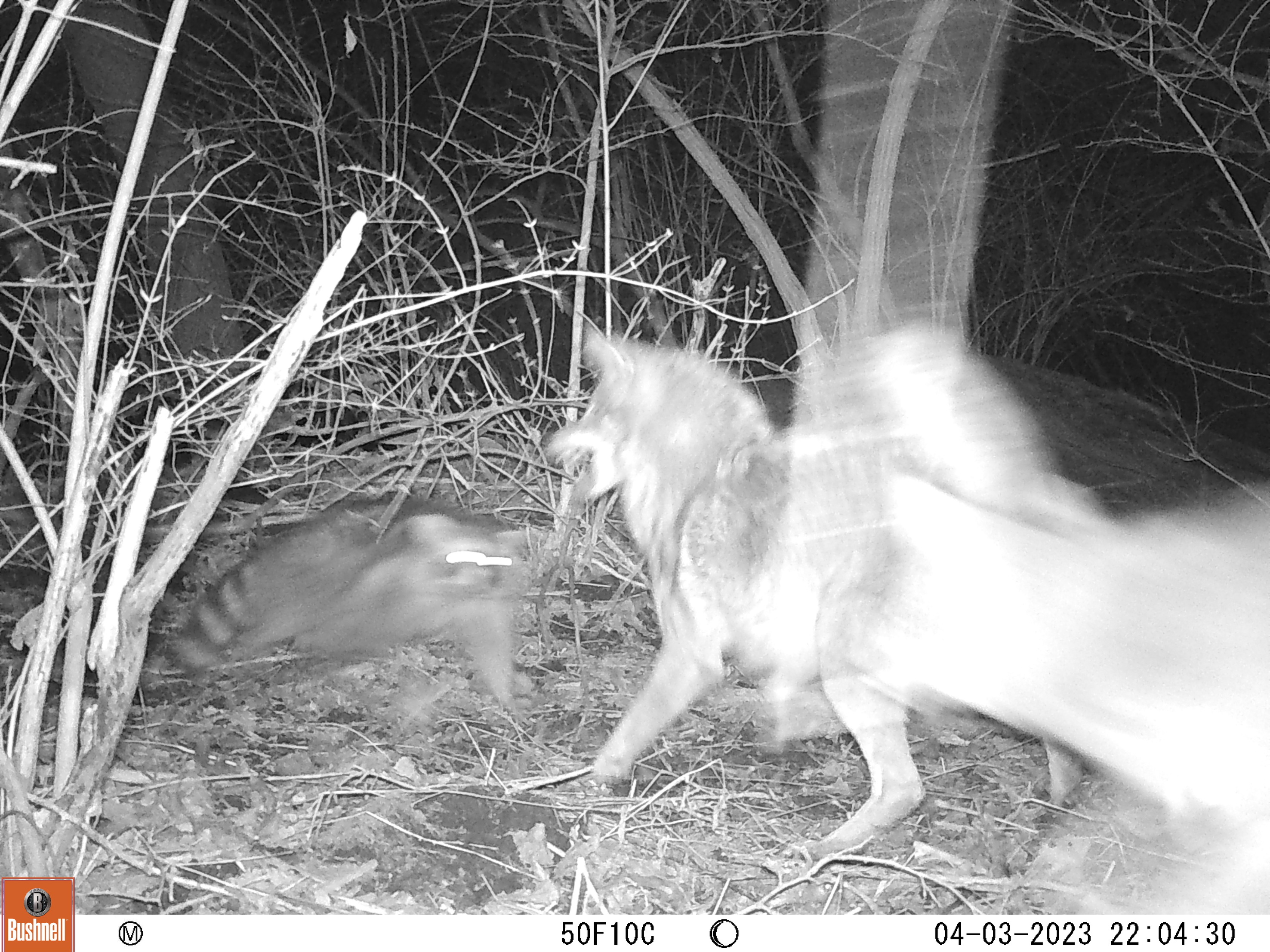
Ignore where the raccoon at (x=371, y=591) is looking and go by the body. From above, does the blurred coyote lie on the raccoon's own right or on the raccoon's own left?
on the raccoon's own right

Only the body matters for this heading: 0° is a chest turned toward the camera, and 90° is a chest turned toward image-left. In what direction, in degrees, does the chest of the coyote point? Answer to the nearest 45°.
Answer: approximately 90°

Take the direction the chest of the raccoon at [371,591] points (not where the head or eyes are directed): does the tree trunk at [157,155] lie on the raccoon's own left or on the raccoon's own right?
on the raccoon's own left

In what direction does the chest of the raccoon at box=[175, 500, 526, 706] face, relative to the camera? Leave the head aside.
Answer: to the viewer's right

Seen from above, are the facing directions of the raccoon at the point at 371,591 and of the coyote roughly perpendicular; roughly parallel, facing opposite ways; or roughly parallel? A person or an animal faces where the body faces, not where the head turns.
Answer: roughly parallel, facing opposite ways
